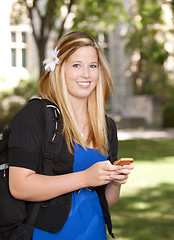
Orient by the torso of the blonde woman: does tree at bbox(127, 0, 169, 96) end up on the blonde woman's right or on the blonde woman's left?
on the blonde woman's left

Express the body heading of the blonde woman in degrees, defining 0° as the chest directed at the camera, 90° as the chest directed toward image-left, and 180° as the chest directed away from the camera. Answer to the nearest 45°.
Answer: approximately 315°

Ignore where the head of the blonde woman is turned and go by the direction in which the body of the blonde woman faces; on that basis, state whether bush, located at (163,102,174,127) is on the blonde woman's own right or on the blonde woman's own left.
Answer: on the blonde woman's own left
